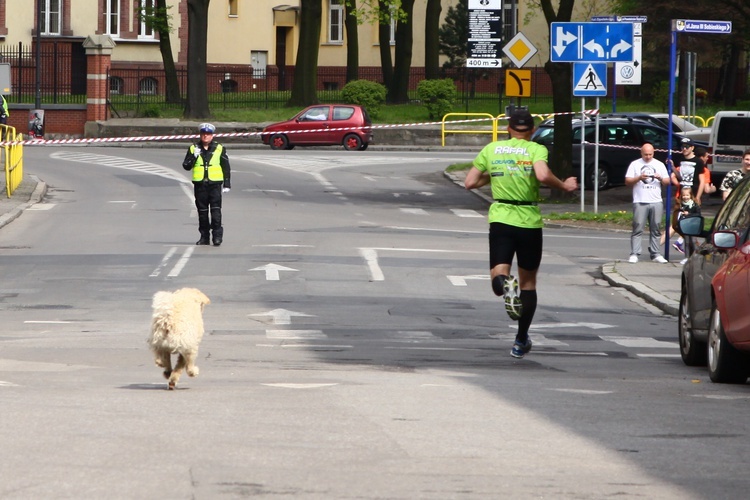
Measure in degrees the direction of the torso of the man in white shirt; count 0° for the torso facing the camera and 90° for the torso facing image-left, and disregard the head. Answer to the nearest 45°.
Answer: approximately 0°

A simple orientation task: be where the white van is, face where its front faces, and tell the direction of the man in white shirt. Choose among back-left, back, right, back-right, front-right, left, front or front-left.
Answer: back

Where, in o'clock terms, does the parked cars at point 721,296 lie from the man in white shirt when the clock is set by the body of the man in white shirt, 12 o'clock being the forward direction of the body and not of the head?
The parked cars is roughly at 12 o'clock from the man in white shirt.

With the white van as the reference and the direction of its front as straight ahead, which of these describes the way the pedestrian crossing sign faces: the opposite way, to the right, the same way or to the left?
the opposite way

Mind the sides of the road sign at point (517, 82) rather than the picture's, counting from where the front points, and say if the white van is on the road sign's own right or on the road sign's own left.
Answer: on the road sign's own left

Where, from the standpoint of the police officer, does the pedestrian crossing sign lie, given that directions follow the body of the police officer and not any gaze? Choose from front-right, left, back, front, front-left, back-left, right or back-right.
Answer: back-left

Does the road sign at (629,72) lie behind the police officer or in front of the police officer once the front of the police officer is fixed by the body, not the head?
behind

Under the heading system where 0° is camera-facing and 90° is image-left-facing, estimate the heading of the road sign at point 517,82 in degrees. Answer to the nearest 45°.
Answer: approximately 0°

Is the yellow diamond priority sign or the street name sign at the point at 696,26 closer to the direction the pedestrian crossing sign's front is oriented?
the street name sign
